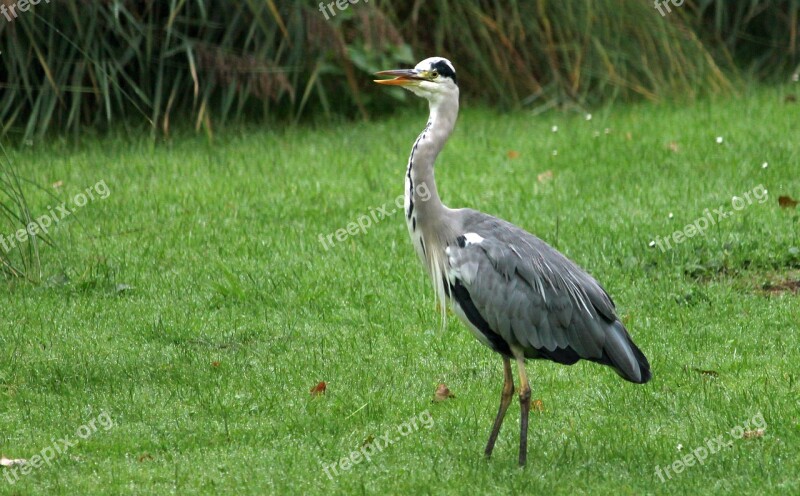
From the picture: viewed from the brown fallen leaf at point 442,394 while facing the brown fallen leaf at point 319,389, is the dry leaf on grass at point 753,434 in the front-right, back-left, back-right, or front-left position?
back-left

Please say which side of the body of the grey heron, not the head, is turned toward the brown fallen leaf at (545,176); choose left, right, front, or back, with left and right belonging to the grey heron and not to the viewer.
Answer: right

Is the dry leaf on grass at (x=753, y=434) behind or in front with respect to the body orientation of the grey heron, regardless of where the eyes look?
behind

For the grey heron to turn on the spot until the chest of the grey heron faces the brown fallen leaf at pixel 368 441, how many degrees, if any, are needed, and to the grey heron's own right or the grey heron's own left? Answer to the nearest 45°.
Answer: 0° — it already faces it

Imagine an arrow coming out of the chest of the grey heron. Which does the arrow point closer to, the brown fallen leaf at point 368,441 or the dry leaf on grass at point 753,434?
the brown fallen leaf

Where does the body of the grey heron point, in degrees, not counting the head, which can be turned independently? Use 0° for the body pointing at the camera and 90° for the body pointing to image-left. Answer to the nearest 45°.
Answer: approximately 90°

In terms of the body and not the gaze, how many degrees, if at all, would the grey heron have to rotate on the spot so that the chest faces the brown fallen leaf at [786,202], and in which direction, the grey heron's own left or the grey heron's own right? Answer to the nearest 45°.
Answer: approximately 135° to the grey heron's own right
